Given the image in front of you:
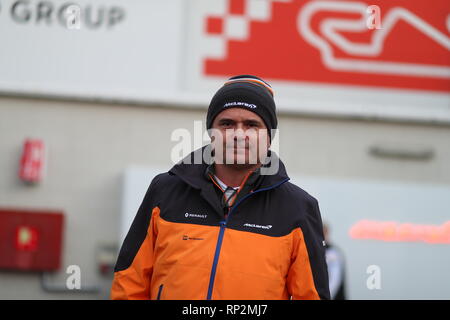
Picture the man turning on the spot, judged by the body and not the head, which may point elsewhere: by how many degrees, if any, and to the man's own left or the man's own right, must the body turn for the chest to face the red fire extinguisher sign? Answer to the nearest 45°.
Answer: approximately 135° to the man's own right

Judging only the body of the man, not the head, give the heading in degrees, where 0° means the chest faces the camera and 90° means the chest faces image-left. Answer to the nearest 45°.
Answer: approximately 0°
